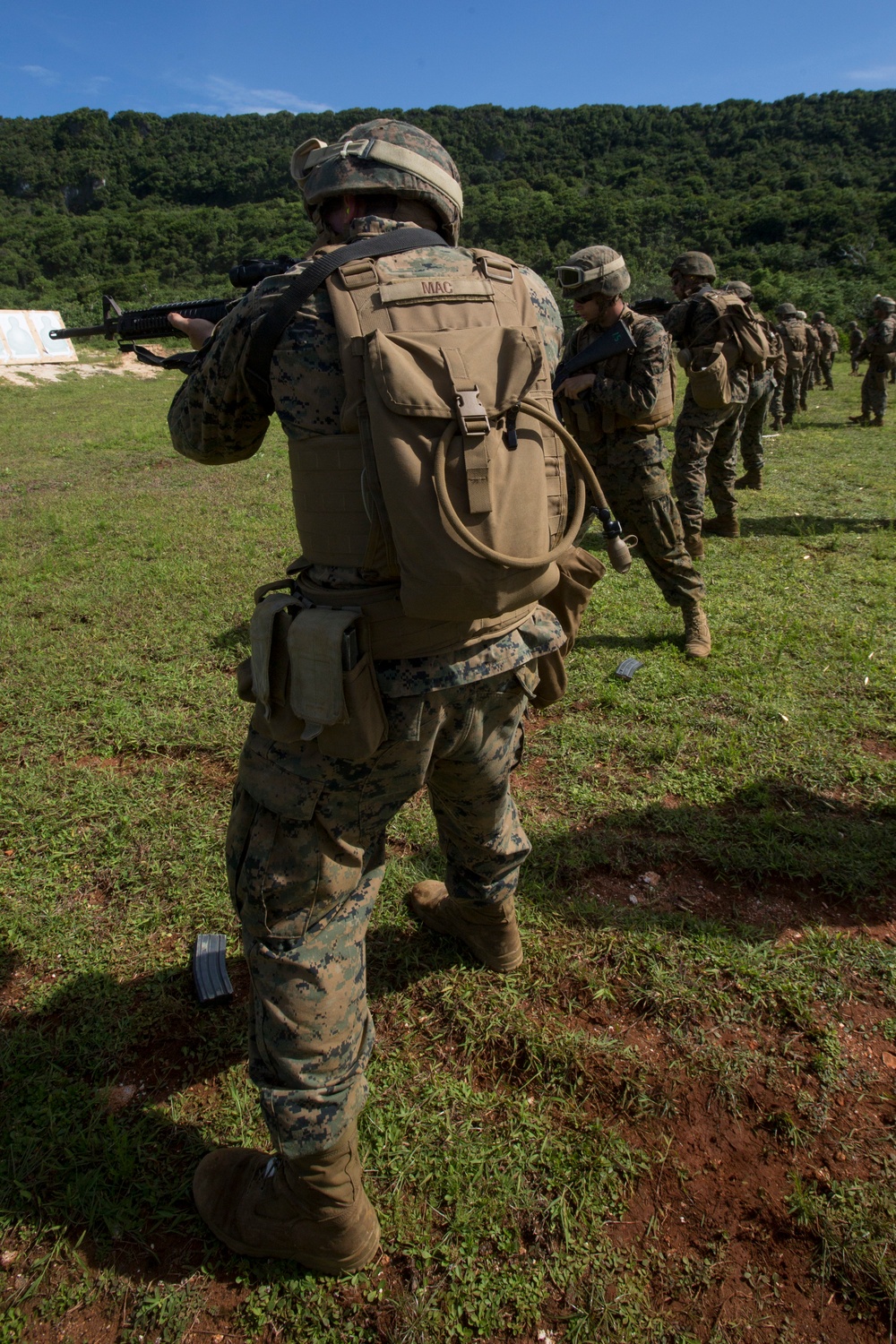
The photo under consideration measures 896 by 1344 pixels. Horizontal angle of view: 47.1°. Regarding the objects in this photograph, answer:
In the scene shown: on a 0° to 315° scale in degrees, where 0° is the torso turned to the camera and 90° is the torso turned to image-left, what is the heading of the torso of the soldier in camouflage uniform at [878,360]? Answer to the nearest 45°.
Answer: approximately 90°

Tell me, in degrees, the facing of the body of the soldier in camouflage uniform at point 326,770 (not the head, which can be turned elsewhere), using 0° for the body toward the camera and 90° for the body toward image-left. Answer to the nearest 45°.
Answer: approximately 135°

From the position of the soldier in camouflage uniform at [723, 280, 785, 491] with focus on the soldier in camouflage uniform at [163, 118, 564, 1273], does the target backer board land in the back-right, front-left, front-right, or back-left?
back-right

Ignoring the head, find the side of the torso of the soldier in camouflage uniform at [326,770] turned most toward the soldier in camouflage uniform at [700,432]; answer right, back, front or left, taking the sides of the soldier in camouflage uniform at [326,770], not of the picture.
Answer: right

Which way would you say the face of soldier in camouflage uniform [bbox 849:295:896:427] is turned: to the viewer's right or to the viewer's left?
to the viewer's left

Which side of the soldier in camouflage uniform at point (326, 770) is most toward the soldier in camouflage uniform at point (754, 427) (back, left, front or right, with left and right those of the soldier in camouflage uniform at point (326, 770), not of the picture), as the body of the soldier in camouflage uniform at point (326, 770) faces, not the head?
right

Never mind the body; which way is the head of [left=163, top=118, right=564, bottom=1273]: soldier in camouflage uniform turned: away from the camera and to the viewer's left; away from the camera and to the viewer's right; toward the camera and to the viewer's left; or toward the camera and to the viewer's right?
away from the camera and to the viewer's left

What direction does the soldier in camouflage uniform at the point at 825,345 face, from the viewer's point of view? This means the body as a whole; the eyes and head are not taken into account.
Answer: to the viewer's left

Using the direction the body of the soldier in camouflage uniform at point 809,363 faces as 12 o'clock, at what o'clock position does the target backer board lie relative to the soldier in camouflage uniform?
The target backer board is roughly at 12 o'clock from the soldier in camouflage uniform.

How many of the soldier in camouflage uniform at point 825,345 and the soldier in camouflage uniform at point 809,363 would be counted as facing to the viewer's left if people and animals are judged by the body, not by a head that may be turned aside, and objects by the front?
2
